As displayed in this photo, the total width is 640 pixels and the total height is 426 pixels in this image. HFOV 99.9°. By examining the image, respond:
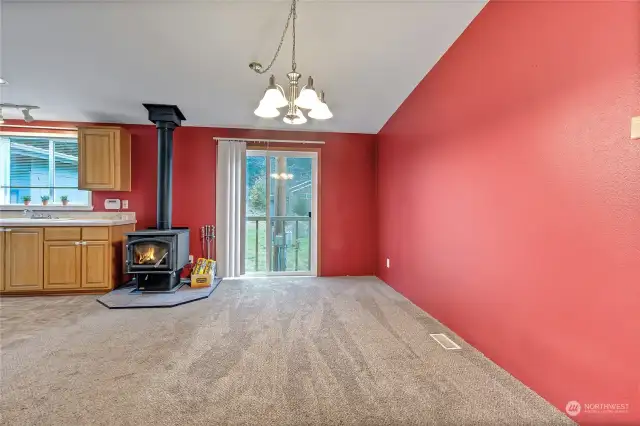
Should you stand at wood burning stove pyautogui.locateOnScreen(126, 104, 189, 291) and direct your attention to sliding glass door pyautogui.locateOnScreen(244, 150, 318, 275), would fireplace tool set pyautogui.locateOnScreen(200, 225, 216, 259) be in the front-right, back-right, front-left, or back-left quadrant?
front-left

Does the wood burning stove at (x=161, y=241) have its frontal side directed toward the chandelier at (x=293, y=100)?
no

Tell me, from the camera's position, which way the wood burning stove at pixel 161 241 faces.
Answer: facing the viewer and to the left of the viewer

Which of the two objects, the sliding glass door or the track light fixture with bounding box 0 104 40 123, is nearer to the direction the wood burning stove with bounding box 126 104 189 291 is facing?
the track light fixture

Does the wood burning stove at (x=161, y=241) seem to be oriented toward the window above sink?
no

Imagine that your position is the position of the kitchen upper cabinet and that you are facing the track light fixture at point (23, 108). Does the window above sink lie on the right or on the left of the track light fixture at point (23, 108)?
right

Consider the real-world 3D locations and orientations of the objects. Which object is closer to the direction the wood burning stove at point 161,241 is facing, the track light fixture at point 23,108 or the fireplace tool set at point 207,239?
the track light fixture

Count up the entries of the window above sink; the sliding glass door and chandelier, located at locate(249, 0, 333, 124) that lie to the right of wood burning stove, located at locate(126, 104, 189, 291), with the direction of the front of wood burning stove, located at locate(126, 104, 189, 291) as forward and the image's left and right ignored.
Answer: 1

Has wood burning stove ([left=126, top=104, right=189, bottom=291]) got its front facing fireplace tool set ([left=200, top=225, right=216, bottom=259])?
no
